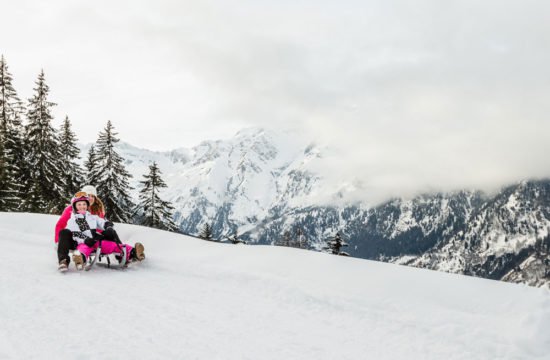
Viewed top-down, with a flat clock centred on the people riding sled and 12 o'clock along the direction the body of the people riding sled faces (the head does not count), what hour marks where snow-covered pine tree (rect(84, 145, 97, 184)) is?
The snow-covered pine tree is roughly at 6 o'clock from the people riding sled.

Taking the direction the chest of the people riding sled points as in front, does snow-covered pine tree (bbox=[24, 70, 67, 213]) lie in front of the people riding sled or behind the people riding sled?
behind

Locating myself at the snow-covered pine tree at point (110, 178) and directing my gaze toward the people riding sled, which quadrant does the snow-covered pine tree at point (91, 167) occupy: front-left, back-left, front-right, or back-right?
back-right

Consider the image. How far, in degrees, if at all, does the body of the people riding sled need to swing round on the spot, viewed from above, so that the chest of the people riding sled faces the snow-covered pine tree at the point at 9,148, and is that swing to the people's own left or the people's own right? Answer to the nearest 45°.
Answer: approximately 180°

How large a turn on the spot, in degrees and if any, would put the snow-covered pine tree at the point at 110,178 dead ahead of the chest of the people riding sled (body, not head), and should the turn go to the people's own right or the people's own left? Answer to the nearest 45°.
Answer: approximately 180°

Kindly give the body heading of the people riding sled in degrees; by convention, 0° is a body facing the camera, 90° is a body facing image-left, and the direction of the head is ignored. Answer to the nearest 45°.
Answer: approximately 0°

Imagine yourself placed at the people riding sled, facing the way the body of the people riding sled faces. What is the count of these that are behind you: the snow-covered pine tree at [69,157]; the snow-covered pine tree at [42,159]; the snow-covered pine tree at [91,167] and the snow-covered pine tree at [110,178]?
4

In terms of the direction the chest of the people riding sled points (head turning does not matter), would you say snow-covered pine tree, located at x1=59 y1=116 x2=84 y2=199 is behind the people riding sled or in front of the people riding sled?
behind

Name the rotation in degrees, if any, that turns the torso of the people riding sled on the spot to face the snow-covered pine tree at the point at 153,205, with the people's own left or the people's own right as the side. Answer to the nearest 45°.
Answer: approximately 180°
